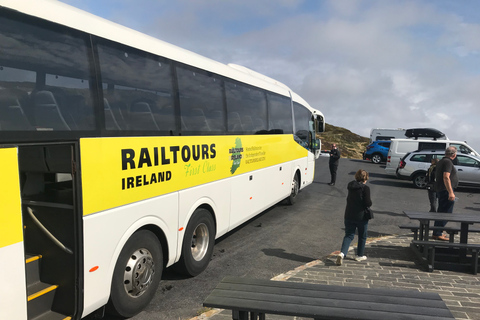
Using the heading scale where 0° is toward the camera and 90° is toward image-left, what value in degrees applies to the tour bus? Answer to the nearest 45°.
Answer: approximately 225°
